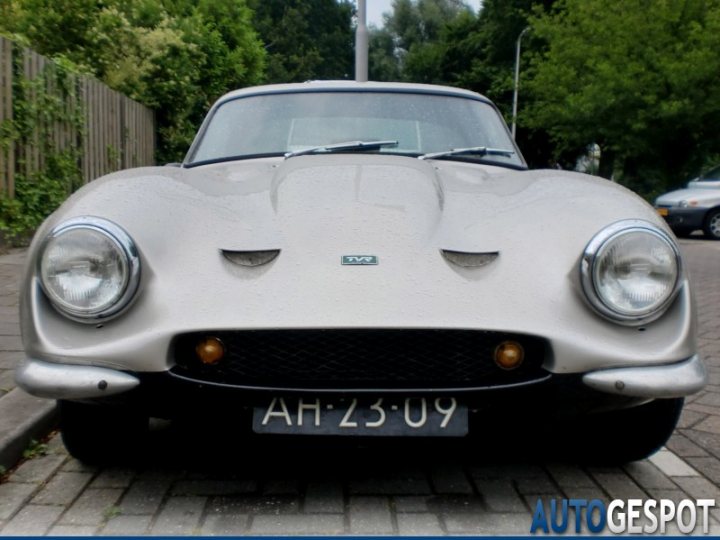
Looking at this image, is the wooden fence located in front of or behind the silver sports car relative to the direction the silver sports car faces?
behind

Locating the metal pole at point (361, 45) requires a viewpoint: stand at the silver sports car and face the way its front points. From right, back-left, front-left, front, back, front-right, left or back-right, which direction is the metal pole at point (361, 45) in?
back

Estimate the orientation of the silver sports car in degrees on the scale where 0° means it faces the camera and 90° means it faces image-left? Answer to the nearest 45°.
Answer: approximately 0°

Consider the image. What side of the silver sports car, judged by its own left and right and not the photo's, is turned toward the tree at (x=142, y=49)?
back
